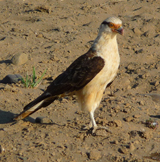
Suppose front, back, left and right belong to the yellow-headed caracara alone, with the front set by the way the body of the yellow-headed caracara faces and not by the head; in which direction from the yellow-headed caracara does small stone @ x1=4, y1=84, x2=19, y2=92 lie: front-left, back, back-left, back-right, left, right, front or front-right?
back-left

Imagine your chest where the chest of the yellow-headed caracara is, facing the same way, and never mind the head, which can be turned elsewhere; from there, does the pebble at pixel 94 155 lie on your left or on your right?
on your right

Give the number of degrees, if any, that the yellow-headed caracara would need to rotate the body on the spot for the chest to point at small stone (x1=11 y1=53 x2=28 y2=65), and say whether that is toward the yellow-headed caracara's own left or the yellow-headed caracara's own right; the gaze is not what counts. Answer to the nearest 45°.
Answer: approximately 135° to the yellow-headed caracara's own left

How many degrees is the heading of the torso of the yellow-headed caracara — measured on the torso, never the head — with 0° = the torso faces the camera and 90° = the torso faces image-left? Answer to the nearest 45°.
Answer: approximately 270°

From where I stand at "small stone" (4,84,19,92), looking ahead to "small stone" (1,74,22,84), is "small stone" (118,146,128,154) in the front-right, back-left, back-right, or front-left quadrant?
back-right

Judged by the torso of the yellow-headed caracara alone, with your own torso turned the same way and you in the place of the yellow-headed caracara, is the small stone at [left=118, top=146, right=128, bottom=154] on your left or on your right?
on your right

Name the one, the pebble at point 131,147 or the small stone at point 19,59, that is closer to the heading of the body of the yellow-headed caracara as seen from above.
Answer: the pebble

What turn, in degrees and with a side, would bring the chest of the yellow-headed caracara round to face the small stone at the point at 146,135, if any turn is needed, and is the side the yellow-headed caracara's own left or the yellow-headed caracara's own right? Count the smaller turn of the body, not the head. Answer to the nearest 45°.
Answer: approximately 45° to the yellow-headed caracara's own right
